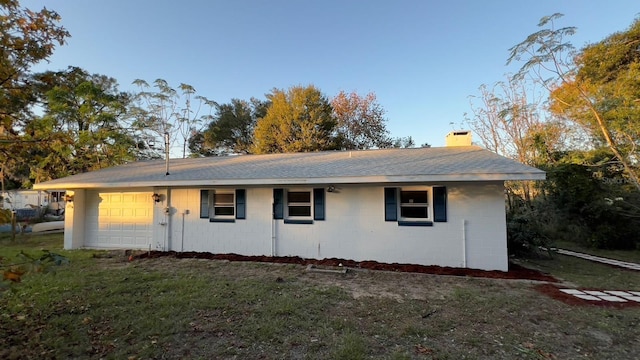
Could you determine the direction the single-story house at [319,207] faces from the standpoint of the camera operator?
facing the viewer

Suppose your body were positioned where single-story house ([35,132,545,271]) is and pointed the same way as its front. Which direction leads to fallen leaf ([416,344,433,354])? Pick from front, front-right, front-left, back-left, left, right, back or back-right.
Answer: front

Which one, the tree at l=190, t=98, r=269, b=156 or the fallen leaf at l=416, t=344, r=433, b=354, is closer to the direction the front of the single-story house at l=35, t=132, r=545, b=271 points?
the fallen leaf

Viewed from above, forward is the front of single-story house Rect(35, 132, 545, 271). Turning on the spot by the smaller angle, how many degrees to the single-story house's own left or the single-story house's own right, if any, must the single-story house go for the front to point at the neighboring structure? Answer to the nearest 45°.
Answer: approximately 135° to the single-story house's own right

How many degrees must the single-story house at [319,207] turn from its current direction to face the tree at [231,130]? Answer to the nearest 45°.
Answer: approximately 180°

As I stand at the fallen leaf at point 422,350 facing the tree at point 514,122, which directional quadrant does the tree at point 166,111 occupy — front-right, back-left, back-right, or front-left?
front-left

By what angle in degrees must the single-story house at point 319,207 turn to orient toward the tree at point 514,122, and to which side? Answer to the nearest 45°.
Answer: approximately 135° to its left

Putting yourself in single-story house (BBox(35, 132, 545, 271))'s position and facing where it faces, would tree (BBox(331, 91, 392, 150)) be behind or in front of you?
behind

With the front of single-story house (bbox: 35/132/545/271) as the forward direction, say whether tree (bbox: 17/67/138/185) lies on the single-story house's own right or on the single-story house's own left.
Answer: on the single-story house's own right

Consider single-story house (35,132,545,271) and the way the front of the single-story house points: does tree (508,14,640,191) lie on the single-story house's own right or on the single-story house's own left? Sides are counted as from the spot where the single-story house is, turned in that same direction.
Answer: on the single-story house's own left

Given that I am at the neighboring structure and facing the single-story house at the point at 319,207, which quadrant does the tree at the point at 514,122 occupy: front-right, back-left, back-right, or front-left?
front-left

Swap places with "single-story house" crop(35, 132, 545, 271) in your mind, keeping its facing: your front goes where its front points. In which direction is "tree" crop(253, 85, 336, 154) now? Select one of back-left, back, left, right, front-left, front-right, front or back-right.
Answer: back

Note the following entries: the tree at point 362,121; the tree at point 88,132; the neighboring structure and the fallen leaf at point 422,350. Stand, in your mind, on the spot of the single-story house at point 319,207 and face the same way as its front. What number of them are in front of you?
1

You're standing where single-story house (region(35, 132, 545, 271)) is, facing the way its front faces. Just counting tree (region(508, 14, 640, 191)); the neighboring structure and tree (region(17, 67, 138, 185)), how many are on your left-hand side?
1
